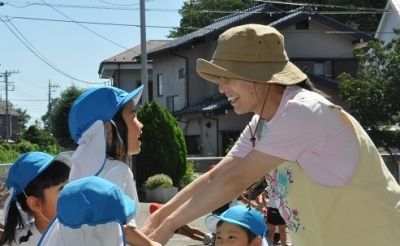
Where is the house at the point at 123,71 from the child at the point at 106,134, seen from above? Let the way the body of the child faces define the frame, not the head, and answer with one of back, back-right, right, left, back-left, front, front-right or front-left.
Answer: left

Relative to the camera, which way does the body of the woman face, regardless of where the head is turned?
to the viewer's left

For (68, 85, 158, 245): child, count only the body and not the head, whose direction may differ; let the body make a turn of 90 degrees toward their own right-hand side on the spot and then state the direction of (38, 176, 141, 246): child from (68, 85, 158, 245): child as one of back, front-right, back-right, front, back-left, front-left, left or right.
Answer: front

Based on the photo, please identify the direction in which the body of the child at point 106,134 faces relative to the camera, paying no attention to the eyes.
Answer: to the viewer's right

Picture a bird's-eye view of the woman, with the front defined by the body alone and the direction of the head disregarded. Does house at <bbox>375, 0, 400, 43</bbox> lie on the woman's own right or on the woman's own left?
on the woman's own right

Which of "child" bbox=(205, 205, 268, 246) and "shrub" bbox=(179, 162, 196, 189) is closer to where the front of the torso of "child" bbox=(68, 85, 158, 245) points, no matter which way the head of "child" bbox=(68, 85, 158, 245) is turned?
the child

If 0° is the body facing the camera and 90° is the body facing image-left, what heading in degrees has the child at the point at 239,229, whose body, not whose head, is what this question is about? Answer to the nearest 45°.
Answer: approximately 45°

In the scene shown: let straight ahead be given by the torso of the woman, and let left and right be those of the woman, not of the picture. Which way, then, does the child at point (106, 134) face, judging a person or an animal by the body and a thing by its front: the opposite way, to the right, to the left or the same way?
the opposite way

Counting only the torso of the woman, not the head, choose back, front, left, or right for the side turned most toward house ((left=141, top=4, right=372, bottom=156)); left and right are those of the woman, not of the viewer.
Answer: right

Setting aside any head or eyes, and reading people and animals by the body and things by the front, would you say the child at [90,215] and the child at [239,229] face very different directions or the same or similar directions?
very different directions

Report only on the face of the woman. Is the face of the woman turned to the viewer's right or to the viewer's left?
to the viewer's left

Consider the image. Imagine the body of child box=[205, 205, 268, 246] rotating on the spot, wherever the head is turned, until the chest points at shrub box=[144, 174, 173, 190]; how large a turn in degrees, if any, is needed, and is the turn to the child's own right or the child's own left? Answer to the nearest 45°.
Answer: approximately 135° to the child's own right

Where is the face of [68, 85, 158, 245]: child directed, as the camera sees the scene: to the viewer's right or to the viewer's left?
to the viewer's right

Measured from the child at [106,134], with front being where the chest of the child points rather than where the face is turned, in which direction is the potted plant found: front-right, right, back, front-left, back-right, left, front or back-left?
left
